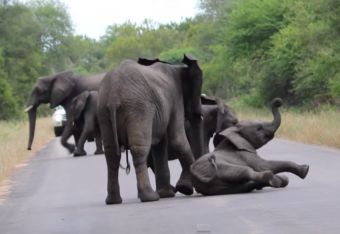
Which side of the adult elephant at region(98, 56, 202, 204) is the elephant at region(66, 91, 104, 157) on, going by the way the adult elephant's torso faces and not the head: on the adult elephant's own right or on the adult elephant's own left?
on the adult elephant's own left

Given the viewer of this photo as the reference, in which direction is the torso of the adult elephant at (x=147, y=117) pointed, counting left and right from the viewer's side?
facing away from the viewer and to the right of the viewer

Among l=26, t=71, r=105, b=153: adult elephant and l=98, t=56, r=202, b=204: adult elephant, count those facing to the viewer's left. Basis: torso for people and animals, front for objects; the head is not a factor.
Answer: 1

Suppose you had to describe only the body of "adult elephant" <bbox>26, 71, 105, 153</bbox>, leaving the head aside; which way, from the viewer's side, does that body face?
to the viewer's left

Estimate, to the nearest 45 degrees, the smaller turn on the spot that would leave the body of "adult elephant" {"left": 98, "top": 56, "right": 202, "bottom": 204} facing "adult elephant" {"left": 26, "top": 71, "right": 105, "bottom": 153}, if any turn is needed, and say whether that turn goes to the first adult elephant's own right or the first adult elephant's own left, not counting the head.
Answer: approximately 45° to the first adult elephant's own left

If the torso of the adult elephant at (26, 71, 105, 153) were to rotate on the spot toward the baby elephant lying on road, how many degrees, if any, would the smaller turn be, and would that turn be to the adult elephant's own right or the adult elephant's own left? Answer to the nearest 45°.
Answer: approximately 90° to the adult elephant's own left

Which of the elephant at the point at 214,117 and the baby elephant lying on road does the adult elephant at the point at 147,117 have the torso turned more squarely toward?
the elephant

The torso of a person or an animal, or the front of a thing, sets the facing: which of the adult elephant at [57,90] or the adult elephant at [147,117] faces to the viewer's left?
the adult elephant at [57,90]

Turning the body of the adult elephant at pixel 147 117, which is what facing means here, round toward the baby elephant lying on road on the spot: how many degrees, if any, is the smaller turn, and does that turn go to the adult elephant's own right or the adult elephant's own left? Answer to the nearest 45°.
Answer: approximately 45° to the adult elephant's own right

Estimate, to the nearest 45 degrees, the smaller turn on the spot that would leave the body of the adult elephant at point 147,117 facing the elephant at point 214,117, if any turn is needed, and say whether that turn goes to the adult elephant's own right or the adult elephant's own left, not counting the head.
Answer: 0° — it already faces it
